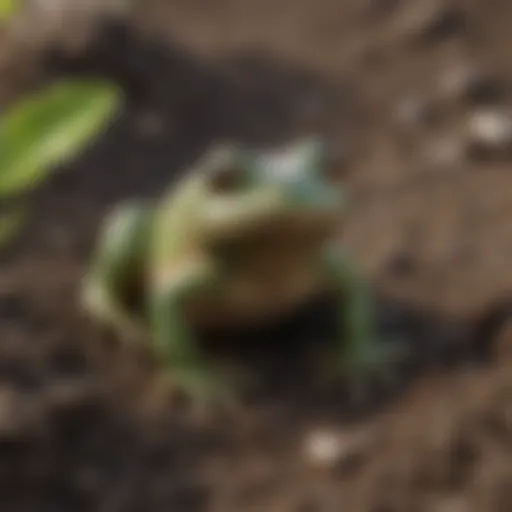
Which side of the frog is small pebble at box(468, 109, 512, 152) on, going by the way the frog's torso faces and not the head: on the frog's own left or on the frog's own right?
on the frog's own left

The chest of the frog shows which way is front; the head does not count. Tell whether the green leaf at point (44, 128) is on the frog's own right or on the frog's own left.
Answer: on the frog's own right

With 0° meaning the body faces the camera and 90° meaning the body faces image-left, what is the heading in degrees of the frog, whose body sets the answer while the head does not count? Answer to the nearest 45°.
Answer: approximately 315°
